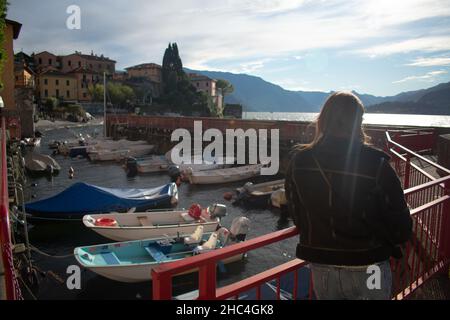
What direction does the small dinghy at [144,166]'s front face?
to the viewer's right

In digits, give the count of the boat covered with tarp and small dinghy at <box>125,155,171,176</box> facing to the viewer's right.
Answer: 1

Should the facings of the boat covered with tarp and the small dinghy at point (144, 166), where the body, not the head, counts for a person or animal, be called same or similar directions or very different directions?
very different directions

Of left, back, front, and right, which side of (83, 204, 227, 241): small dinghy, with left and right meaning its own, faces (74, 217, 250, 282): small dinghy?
left

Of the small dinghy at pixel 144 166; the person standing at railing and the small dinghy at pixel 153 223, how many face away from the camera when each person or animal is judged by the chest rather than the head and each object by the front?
1

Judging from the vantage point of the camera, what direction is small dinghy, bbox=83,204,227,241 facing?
facing to the left of the viewer

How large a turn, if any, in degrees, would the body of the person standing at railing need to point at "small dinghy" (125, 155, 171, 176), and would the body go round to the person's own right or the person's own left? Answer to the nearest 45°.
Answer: approximately 45° to the person's own left

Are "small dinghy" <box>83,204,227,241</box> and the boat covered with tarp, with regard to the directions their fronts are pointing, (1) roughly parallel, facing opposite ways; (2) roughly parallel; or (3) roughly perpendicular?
roughly parallel

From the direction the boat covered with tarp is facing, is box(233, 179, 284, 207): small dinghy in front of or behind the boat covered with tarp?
behind

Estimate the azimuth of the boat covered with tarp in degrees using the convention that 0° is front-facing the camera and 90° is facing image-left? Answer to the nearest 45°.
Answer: approximately 90°

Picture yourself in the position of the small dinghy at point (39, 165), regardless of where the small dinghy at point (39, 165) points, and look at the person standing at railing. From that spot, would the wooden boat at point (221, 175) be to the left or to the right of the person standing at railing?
left

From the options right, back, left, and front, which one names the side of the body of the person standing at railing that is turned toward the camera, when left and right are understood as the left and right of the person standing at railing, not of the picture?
back

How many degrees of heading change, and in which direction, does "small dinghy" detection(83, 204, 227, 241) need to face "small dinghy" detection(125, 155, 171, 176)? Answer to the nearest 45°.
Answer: approximately 90° to its right
